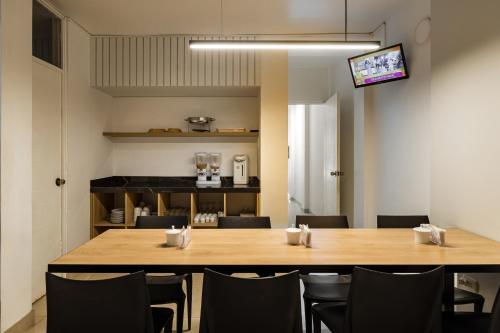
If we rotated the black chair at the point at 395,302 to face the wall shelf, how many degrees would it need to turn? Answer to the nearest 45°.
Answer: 0° — it already faces it

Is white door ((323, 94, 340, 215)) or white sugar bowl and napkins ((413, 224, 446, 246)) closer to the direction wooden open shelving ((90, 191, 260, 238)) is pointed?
the white sugar bowl and napkins

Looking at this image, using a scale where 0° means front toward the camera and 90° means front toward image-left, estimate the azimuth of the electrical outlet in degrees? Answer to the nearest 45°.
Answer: approximately 45°

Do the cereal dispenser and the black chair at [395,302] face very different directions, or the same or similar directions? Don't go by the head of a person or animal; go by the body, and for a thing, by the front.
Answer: very different directions

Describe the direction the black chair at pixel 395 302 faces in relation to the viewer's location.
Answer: facing away from the viewer and to the left of the viewer

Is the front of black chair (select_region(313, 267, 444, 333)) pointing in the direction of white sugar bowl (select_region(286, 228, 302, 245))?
yes

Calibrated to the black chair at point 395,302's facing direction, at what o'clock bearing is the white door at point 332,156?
The white door is roughly at 1 o'clock from the black chair.

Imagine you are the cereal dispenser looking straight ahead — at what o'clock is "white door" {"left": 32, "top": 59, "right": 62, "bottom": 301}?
The white door is roughly at 2 o'clock from the cereal dispenser.

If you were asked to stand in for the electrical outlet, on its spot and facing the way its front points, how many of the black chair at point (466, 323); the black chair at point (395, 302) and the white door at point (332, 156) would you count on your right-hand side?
1

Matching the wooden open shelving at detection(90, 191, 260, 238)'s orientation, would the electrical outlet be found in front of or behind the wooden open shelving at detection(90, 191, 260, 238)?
in front
